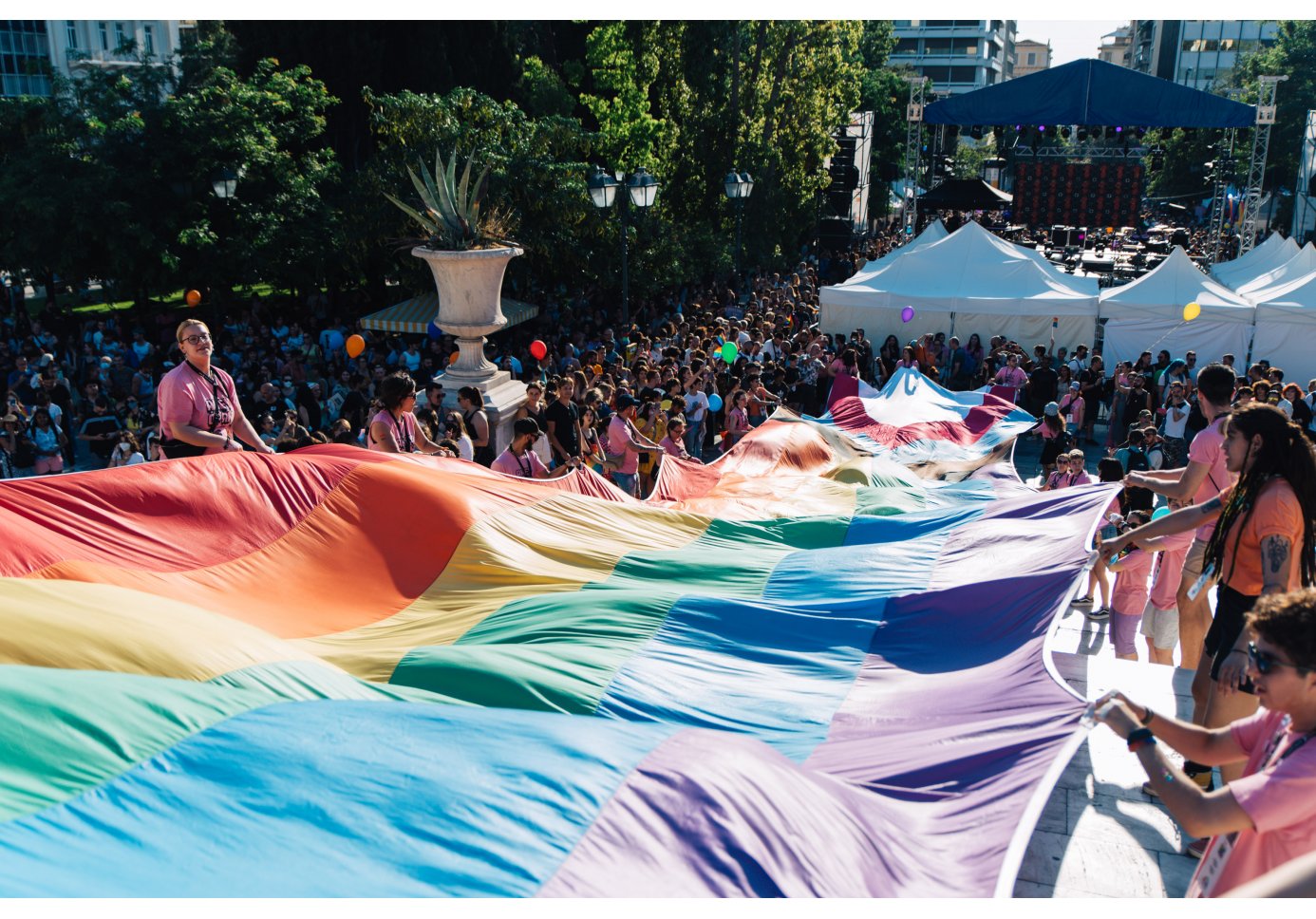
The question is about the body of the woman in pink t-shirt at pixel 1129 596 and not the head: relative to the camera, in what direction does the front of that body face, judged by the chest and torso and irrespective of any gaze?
to the viewer's left

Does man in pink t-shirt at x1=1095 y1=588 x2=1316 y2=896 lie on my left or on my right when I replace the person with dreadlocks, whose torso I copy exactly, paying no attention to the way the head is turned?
on my left

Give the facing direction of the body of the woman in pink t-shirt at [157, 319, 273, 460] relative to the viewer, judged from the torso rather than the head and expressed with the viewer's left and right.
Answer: facing the viewer and to the right of the viewer

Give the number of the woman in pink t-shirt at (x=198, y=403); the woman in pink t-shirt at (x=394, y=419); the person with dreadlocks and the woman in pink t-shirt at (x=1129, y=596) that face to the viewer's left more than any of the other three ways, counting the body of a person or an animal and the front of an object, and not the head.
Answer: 2

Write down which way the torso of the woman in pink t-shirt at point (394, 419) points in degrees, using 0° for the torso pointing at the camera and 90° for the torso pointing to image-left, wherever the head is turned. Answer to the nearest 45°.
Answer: approximately 315°

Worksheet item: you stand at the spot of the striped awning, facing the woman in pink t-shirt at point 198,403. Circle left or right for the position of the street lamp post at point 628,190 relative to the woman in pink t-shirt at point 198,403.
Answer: left

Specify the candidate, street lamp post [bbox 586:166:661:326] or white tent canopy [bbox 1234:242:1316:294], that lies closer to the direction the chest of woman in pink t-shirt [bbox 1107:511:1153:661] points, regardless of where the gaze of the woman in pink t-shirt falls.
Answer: the street lamp post

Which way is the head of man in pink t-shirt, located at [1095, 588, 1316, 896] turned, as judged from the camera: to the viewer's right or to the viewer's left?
to the viewer's left

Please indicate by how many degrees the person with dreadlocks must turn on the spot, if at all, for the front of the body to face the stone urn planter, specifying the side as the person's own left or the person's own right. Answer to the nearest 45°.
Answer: approximately 45° to the person's own right

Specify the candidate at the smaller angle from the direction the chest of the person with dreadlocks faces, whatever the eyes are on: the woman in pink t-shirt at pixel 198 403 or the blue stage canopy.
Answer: the woman in pink t-shirt

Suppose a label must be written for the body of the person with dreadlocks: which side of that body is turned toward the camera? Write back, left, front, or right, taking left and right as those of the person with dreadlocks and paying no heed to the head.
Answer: left

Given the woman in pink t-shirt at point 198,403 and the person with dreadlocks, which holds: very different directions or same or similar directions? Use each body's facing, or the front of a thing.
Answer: very different directions

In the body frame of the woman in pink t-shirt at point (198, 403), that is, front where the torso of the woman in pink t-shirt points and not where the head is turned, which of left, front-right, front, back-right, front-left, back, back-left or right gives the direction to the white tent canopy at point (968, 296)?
left
